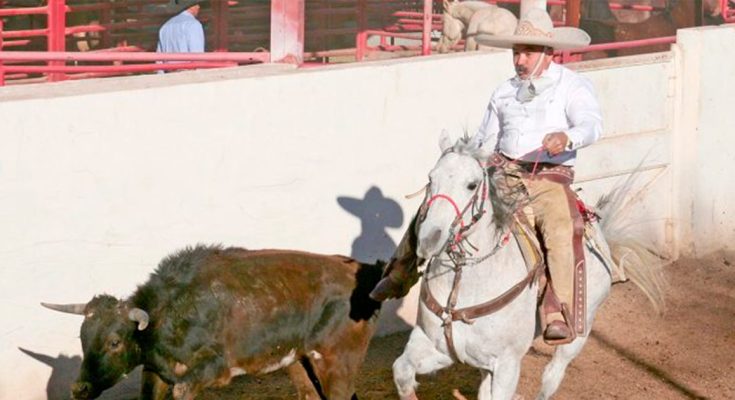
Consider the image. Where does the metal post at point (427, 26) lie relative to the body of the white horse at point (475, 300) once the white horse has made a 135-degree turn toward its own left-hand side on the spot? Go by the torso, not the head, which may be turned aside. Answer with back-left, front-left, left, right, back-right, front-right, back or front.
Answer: left

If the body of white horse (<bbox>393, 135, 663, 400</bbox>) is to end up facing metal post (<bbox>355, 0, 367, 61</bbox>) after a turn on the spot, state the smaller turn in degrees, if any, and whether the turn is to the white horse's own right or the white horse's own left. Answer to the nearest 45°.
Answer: approximately 135° to the white horse's own right

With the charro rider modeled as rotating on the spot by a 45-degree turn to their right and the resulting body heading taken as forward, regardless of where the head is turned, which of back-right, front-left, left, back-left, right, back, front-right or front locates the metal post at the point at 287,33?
front-right

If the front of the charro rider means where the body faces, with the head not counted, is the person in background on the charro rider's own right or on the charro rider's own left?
on the charro rider's own right

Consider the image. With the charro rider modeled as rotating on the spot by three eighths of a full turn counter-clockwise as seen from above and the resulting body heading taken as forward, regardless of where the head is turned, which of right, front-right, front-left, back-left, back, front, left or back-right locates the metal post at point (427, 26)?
left

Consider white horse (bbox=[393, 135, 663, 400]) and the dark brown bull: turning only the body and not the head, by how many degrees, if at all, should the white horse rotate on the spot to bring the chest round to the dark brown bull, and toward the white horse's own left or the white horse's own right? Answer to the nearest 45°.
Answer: approximately 45° to the white horse's own right

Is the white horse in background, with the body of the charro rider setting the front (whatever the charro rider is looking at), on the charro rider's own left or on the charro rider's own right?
on the charro rider's own right

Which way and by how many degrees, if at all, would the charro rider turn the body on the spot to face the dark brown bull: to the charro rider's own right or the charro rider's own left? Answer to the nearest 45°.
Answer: approximately 45° to the charro rider's own right

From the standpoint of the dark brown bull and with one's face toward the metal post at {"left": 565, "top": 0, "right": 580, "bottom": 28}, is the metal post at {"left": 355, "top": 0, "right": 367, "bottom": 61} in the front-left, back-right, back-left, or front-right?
front-left

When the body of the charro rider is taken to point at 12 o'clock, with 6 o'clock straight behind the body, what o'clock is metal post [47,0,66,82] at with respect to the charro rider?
The metal post is roughly at 3 o'clock from the charro rider.

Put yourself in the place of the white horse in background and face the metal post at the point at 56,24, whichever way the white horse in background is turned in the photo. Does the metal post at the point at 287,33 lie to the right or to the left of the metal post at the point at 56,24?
left

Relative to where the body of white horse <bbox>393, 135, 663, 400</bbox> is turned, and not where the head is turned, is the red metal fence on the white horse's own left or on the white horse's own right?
on the white horse's own right

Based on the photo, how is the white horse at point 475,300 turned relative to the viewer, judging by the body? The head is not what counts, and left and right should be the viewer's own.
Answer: facing the viewer and to the left of the viewer

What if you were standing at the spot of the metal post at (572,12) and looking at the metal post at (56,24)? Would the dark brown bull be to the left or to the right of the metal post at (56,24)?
left

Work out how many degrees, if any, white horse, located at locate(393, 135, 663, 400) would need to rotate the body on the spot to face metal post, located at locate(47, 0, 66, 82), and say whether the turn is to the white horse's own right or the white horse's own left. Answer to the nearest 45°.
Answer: approximately 90° to the white horse's own right
